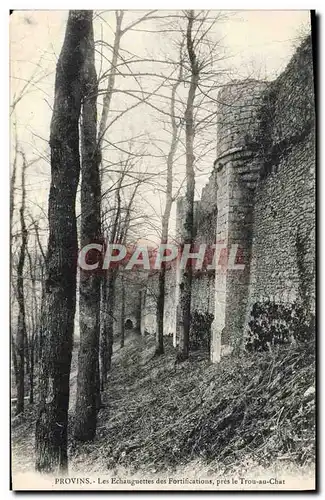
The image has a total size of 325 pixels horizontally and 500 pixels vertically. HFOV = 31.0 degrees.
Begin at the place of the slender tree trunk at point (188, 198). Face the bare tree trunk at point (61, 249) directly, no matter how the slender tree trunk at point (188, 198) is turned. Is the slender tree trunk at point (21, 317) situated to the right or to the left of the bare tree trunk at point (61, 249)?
right

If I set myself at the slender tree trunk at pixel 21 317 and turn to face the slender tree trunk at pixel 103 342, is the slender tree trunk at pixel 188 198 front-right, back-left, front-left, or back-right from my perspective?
front-right
